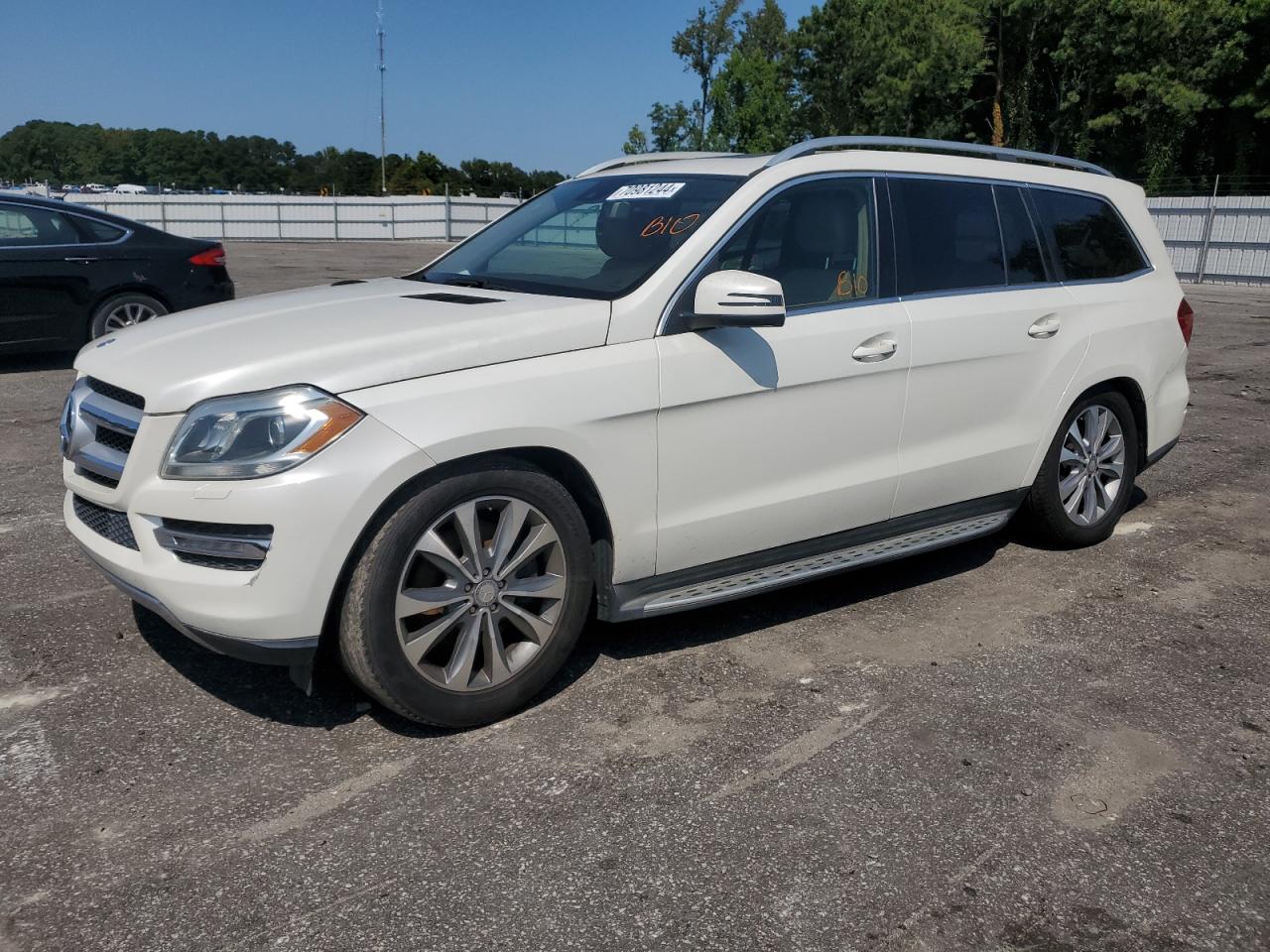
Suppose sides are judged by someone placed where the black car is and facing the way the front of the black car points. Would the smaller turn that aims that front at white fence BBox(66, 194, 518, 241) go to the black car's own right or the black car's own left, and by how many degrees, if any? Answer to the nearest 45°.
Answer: approximately 90° to the black car's own right

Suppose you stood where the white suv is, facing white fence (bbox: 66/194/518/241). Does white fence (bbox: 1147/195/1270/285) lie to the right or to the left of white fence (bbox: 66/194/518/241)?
right

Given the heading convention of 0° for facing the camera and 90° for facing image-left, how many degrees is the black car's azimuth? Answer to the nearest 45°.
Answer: approximately 90°

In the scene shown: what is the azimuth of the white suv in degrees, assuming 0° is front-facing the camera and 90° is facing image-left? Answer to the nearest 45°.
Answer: approximately 45°

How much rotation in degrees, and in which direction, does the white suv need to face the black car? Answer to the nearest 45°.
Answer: approximately 90° to its right

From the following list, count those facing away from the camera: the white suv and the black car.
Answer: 0

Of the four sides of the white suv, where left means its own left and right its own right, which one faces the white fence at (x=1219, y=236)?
back

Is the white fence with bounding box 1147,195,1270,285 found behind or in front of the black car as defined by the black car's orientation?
behind
